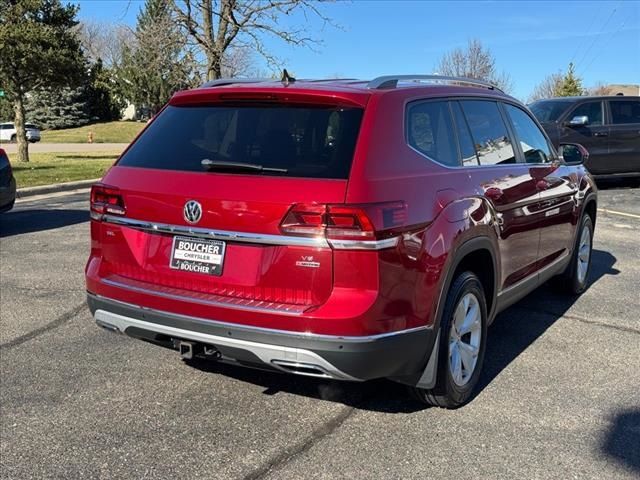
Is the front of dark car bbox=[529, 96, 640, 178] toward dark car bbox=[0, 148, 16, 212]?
yes

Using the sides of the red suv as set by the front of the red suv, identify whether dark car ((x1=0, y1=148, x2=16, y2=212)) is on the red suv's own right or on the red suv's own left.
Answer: on the red suv's own left

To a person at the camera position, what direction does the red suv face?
facing away from the viewer and to the right of the viewer

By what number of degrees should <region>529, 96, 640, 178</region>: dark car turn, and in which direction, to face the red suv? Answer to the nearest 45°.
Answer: approximately 45° to its left

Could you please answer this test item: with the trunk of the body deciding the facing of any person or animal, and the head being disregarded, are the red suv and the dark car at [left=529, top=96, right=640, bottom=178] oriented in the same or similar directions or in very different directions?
very different directions

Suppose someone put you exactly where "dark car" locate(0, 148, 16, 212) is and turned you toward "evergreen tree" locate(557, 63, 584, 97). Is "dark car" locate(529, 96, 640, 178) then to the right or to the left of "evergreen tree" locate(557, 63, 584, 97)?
right

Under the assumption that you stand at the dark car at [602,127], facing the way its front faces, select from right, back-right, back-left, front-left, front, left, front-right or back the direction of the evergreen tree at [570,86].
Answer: back-right

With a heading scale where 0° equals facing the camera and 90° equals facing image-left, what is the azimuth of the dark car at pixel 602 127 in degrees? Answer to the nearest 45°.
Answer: approximately 45°

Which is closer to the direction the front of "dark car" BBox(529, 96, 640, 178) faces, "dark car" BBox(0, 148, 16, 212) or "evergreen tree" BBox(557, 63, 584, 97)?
the dark car
